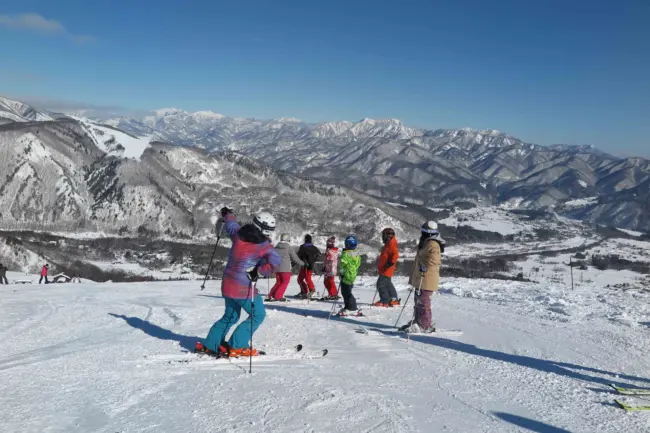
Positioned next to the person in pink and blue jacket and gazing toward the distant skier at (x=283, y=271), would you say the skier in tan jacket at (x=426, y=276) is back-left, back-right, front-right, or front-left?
front-right

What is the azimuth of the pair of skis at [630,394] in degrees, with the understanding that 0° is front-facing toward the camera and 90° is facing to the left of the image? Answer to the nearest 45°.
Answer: approximately 90°

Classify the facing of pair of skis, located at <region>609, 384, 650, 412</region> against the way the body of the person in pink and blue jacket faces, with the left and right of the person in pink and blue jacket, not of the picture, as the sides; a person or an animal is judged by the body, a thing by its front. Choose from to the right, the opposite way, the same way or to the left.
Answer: to the left

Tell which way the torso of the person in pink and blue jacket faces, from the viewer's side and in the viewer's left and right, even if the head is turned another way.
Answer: facing away from the viewer and to the right of the viewer

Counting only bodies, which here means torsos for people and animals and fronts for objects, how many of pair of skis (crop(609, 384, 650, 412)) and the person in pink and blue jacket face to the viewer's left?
1

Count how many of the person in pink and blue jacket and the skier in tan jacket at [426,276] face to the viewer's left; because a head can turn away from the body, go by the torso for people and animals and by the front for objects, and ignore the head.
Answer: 1

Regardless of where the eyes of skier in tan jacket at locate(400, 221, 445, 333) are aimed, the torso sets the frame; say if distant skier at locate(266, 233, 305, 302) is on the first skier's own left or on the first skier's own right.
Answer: on the first skier's own right

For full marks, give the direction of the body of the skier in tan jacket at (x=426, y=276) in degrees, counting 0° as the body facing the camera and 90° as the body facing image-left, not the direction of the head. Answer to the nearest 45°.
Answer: approximately 90°

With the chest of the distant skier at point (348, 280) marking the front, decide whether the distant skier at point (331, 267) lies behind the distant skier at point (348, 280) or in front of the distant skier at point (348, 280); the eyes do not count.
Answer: in front

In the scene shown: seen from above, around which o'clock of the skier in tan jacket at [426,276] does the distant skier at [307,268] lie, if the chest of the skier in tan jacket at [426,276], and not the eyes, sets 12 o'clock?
the distant skier at [307,268] is roughly at 2 o'clock from the skier in tan jacket at [426,276].

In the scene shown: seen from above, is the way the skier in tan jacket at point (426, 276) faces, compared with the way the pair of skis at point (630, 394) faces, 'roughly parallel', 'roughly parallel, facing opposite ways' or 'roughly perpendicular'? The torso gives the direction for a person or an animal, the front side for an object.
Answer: roughly parallel

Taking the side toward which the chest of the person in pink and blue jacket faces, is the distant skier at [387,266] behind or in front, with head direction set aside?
in front

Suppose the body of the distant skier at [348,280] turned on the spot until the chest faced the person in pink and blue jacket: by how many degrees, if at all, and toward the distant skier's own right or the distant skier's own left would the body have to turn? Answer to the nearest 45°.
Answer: approximately 135° to the distant skier's own left

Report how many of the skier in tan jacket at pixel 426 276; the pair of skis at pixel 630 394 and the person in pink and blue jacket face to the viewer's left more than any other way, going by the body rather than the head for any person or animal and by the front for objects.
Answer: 2

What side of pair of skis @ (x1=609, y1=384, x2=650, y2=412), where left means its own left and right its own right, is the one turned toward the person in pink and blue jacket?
front

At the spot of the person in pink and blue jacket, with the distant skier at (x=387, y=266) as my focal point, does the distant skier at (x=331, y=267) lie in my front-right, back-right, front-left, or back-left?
front-left
